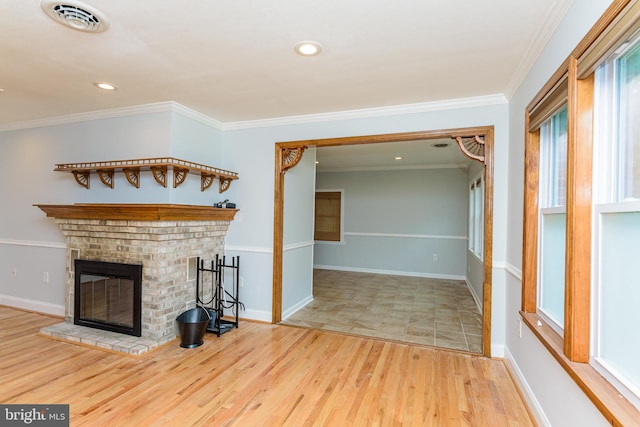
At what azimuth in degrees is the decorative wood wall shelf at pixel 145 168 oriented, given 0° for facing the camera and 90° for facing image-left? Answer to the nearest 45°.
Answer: approximately 45°

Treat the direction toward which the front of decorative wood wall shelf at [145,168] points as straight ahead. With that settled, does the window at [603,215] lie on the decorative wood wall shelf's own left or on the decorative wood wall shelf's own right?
on the decorative wood wall shelf's own left

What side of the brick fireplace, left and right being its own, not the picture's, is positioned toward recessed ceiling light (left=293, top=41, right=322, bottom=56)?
left

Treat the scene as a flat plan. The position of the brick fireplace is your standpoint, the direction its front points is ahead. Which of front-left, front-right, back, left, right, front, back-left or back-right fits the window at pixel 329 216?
back

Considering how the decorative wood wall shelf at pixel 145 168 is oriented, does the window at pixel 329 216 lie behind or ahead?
behind

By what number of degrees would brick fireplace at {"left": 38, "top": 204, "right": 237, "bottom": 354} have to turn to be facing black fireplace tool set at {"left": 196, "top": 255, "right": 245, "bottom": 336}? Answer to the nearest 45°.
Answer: approximately 135° to its left

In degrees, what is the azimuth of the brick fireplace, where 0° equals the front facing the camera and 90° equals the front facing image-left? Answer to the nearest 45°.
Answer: approximately 45°

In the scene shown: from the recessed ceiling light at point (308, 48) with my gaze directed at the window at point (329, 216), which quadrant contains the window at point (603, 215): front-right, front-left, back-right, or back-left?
back-right

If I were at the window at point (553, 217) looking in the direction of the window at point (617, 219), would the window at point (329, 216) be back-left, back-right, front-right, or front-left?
back-right

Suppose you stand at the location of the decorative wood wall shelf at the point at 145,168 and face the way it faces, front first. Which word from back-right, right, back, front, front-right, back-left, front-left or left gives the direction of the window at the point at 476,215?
back-left

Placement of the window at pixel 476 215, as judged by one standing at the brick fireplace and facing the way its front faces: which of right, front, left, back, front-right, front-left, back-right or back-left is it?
back-left

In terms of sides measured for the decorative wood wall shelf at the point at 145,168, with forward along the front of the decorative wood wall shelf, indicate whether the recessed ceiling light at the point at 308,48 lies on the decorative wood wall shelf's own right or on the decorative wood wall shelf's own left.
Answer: on the decorative wood wall shelf's own left

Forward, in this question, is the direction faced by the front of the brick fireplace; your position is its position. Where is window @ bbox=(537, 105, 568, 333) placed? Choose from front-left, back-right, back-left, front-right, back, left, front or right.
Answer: left

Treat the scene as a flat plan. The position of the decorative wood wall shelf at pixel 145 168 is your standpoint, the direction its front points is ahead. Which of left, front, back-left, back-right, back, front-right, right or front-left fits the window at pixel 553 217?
left
